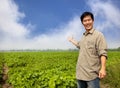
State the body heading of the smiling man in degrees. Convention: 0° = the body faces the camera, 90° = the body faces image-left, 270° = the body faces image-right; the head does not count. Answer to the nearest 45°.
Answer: approximately 45°
